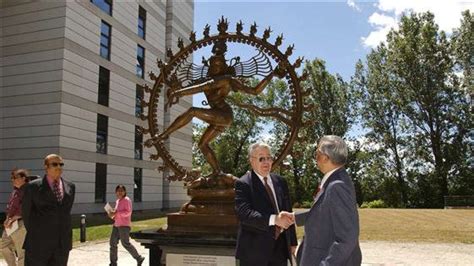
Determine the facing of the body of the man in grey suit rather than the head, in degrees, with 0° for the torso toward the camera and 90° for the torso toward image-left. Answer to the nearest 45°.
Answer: approximately 90°

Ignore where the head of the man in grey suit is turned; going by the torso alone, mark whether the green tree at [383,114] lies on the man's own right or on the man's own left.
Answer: on the man's own right

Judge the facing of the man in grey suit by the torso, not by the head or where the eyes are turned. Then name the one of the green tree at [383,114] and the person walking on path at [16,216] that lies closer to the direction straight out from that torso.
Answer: the person walking on path

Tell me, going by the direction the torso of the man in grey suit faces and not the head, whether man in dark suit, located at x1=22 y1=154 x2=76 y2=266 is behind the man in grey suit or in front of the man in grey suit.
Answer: in front

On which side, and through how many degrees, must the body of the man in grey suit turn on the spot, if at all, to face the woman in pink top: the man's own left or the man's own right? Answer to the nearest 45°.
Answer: approximately 45° to the man's own right

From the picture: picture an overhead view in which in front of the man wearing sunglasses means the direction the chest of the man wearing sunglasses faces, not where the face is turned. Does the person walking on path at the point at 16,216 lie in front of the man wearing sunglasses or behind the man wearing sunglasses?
behind

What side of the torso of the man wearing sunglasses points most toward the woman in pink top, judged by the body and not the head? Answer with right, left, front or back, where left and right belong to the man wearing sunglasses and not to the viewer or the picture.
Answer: back

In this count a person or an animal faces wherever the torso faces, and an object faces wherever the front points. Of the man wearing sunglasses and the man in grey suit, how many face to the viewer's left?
1

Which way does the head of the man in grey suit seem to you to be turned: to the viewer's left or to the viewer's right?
to the viewer's left
